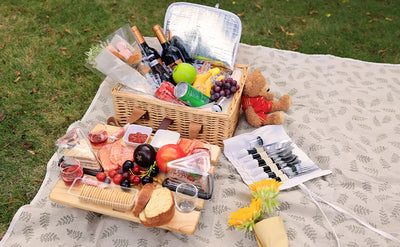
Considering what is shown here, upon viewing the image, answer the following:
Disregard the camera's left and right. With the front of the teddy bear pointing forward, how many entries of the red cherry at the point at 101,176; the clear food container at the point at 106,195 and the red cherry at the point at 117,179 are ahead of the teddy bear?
0

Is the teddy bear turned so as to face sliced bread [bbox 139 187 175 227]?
no

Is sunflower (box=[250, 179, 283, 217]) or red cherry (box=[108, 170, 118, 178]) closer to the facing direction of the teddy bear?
the sunflower

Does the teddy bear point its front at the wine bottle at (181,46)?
no

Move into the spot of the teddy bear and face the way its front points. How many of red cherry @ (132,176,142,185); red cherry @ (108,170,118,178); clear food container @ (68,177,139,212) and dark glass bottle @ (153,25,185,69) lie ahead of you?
0

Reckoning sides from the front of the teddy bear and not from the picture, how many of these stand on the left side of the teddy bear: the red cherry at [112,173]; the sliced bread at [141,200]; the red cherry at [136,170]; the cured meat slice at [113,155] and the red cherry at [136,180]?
0

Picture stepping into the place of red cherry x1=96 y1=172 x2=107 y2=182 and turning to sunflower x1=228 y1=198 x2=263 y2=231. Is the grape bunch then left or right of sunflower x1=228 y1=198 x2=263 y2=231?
left

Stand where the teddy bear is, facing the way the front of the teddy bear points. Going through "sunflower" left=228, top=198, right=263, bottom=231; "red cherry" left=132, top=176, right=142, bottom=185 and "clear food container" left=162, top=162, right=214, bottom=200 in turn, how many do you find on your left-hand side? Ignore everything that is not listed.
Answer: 0

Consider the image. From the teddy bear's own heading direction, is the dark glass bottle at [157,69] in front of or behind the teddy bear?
behind

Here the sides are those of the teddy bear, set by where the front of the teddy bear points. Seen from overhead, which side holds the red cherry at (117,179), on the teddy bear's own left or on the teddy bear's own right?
on the teddy bear's own right

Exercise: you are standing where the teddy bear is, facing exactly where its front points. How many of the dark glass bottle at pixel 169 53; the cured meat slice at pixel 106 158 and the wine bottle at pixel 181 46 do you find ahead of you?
0

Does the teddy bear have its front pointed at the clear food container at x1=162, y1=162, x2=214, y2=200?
no

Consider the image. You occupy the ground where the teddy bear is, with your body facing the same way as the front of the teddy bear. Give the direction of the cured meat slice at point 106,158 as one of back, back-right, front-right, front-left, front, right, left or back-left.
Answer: back-right
